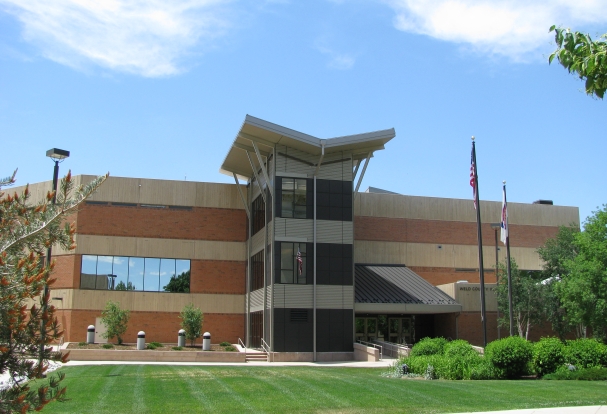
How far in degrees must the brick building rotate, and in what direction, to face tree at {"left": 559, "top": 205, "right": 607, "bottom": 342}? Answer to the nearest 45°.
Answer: approximately 90° to its left

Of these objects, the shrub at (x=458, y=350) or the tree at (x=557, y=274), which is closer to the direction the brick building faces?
the shrub

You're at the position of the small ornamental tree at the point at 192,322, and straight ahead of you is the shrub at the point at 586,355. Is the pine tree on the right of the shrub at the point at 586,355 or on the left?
right

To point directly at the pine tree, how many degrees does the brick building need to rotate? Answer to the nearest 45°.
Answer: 0° — it already faces it

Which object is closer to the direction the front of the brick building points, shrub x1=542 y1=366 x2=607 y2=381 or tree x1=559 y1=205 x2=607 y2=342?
the shrub

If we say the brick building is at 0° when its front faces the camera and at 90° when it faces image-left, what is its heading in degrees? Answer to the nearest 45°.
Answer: approximately 0°

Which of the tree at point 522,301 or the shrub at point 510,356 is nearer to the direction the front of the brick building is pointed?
the shrub

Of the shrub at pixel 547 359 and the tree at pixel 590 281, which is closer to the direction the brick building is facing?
the shrub

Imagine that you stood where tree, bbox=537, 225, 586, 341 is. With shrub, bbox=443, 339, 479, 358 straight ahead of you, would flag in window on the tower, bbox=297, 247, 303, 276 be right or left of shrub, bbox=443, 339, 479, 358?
right

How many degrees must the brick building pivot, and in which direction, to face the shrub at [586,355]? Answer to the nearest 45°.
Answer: approximately 45° to its left

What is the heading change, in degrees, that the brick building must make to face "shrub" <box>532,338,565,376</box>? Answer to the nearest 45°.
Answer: approximately 45° to its left
